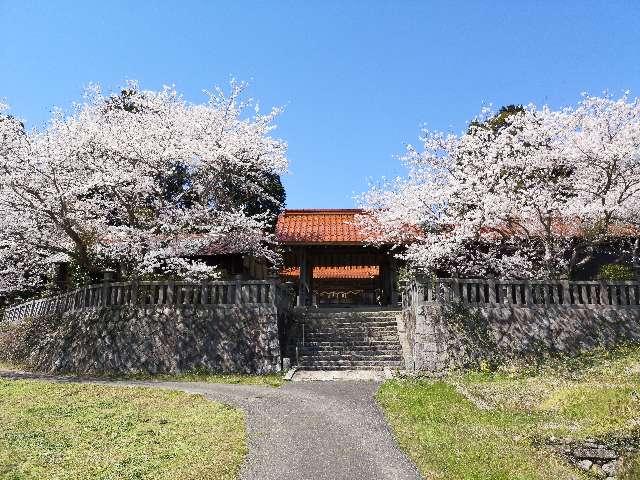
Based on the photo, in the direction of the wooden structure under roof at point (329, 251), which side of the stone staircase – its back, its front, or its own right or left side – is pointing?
back

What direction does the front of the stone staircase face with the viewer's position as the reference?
facing the viewer

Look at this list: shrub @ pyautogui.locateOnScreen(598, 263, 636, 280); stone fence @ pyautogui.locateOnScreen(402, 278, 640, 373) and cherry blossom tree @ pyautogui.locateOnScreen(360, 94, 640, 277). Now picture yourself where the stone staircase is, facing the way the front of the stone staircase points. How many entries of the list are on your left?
3

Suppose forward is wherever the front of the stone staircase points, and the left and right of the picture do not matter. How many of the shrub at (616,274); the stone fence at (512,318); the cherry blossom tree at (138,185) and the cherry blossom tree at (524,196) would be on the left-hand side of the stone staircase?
3

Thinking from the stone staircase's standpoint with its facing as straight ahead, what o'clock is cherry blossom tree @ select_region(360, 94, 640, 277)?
The cherry blossom tree is roughly at 9 o'clock from the stone staircase.

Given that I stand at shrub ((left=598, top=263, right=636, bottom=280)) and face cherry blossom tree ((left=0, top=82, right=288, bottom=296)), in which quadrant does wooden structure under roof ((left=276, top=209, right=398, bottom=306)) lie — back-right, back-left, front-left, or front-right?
front-right

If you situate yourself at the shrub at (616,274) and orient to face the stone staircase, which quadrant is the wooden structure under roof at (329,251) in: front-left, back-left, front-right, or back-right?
front-right

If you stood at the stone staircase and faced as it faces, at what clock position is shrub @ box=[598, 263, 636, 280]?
The shrub is roughly at 9 o'clock from the stone staircase.

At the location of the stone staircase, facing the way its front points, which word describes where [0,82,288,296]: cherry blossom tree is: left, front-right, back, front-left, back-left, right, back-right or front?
right

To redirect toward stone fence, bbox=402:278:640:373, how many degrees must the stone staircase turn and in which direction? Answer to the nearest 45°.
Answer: approximately 90° to its left
